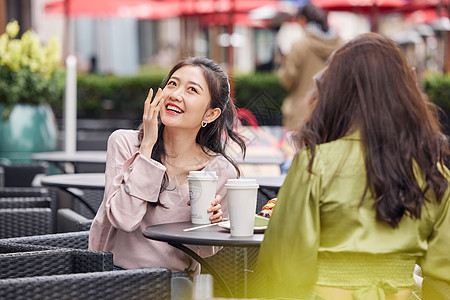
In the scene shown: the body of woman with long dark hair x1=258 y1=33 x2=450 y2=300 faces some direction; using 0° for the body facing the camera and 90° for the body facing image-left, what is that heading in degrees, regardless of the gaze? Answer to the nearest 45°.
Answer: approximately 135°

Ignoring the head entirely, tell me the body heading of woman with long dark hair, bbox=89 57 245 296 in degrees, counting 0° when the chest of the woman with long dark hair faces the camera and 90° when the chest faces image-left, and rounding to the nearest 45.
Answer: approximately 0°

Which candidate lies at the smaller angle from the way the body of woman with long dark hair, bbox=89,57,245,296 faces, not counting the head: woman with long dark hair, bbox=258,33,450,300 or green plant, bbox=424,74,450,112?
the woman with long dark hair

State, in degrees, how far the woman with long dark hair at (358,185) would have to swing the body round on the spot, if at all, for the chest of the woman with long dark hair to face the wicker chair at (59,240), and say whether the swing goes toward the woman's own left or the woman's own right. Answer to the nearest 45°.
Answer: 0° — they already face it

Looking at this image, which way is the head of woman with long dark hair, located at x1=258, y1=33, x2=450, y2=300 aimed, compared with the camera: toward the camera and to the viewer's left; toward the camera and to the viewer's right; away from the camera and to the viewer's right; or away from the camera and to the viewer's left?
away from the camera and to the viewer's left

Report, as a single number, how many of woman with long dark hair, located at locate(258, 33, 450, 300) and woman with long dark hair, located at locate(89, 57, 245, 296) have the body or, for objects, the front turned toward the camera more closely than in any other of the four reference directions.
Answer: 1
